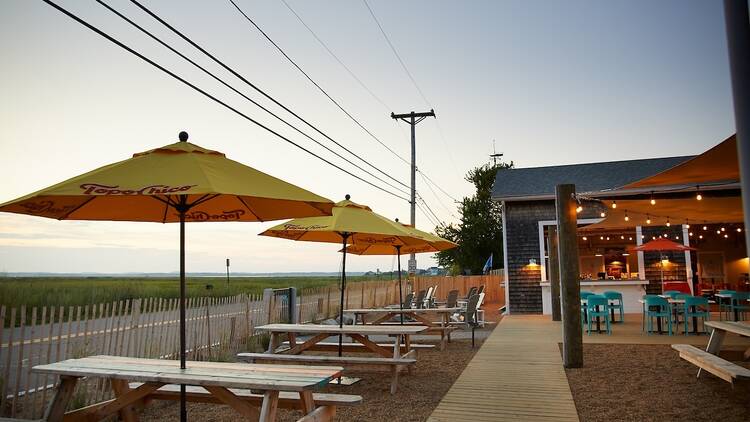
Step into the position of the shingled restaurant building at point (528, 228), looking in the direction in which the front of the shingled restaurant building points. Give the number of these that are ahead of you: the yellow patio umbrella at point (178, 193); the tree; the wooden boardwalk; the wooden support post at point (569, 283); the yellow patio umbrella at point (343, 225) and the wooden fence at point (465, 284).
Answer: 4

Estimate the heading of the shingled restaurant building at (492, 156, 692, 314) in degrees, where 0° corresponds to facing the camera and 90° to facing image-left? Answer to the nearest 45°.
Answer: approximately 0°

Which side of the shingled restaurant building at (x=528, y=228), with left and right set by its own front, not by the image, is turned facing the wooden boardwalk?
front

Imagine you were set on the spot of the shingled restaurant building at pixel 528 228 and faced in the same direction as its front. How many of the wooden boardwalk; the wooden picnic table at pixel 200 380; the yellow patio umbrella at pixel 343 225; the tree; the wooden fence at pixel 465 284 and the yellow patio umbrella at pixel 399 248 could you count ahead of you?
4

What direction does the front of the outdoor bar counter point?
toward the camera

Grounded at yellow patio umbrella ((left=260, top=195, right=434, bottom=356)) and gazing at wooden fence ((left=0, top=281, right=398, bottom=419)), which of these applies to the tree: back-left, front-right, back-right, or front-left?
back-right

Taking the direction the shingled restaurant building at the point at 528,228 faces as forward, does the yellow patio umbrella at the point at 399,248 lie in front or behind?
in front

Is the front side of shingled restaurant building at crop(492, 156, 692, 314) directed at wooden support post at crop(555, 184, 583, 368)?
yes

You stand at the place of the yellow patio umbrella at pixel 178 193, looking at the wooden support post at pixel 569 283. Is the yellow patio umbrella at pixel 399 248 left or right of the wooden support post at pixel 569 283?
left

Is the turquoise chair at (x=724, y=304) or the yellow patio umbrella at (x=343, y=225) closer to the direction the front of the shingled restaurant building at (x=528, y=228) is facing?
the yellow patio umbrella

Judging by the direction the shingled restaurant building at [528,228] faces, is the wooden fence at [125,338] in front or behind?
in front

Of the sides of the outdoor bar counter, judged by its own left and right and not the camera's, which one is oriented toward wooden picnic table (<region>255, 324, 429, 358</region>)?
front

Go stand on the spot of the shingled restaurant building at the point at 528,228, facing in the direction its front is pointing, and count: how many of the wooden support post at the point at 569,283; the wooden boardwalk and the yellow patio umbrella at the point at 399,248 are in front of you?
3

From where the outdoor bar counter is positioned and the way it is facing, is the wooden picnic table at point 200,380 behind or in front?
in front
